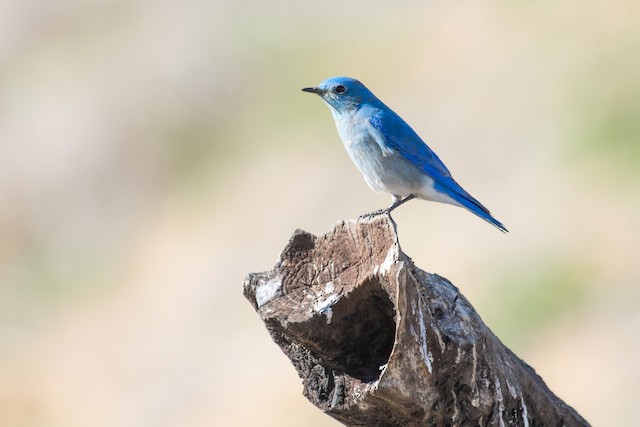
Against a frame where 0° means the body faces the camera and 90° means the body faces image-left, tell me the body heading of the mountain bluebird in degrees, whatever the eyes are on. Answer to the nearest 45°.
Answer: approximately 90°
